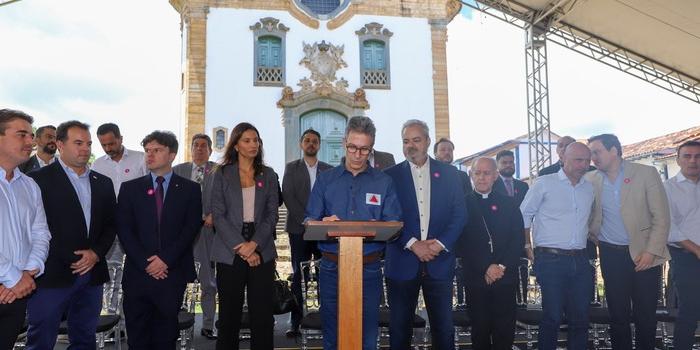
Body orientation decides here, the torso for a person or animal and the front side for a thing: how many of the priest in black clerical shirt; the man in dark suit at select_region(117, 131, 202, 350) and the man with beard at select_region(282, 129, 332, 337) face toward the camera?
3

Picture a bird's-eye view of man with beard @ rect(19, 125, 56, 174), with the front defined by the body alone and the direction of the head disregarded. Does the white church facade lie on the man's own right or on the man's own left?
on the man's own left

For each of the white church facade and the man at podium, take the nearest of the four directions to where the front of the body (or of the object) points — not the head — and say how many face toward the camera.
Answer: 2

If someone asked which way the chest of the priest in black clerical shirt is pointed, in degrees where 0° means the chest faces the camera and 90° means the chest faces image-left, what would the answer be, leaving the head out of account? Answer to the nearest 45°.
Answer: approximately 0°

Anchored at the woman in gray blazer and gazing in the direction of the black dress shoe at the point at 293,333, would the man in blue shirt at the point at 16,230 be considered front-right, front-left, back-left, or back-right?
back-left

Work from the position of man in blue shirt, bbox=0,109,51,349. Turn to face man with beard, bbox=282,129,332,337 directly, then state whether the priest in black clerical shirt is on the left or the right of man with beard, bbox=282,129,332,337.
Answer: right
